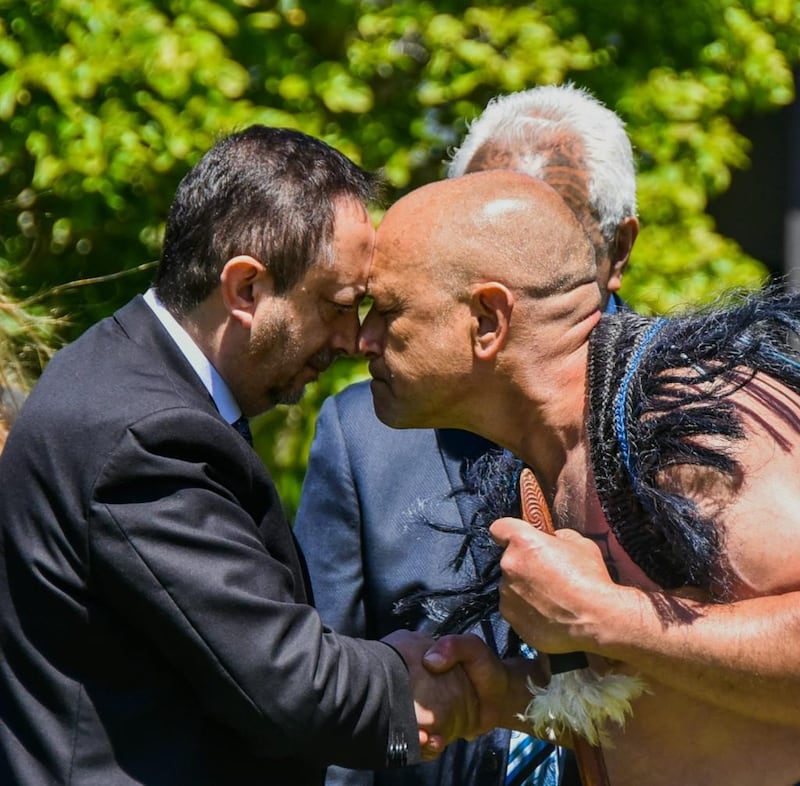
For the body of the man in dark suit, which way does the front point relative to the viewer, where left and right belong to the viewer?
facing to the right of the viewer

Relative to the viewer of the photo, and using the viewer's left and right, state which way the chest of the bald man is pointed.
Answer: facing to the left of the viewer

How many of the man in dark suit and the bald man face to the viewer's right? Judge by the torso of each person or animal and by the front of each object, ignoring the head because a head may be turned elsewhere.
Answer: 1

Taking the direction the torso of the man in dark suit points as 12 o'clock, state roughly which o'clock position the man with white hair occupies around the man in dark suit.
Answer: The man with white hair is roughly at 10 o'clock from the man in dark suit.

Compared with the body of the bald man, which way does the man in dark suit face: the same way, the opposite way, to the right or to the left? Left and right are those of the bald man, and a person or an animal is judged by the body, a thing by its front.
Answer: the opposite way

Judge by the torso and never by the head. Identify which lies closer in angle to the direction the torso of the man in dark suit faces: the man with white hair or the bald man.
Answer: the bald man

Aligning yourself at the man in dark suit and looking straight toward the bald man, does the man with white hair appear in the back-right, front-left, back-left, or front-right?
front-left

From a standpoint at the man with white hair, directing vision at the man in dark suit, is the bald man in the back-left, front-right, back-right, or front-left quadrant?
front-left

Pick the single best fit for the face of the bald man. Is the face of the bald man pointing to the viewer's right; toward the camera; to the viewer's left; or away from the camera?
to the viewer's left

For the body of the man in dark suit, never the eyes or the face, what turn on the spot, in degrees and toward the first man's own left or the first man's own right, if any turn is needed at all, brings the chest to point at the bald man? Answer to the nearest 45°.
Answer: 0° — they already face them

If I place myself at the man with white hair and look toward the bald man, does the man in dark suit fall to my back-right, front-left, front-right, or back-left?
front-right

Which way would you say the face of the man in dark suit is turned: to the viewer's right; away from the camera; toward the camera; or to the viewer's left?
to the viewer's right
